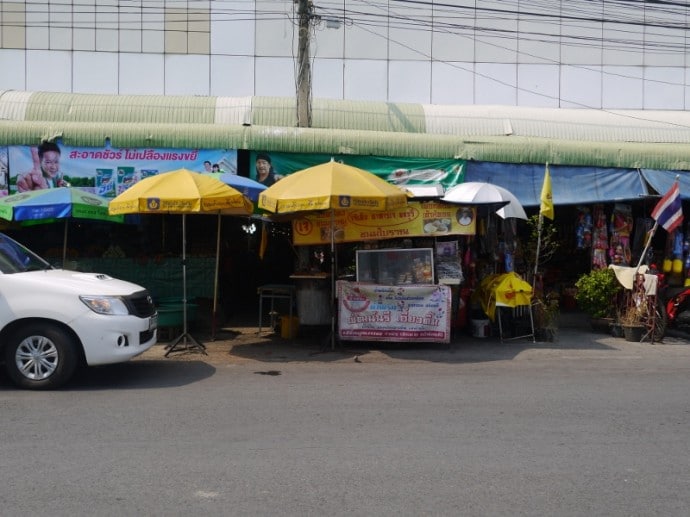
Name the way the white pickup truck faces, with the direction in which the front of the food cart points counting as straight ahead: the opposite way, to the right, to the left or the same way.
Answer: to the left

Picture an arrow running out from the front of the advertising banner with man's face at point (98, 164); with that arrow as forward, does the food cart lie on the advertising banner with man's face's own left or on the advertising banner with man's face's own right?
on the advertising banner with man's face's own left

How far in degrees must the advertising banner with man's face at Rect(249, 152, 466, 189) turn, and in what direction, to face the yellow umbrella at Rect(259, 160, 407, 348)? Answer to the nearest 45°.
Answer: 0° — it already faces it

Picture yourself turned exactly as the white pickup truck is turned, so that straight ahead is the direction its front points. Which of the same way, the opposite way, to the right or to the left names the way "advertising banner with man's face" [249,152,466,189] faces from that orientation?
to the right

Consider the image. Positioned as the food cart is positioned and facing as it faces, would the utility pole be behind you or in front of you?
behind

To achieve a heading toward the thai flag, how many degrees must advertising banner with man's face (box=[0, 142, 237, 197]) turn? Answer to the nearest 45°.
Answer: approximately 90° to its left

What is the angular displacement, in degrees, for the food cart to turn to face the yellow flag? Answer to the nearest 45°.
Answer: approximately 135° to its left

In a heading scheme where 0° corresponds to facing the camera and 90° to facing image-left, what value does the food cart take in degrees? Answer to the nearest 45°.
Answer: approximately 0°
